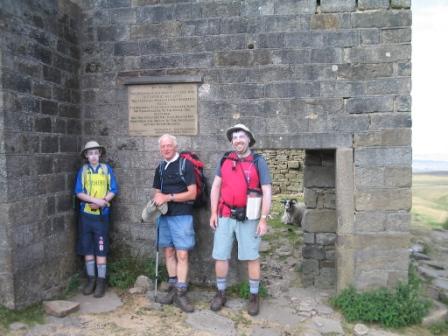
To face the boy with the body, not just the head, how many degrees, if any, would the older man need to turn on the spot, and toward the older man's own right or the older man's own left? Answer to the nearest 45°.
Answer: approximately 90° to the older man's own right

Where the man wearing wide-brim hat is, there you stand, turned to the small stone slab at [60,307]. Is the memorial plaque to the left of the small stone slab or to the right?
right

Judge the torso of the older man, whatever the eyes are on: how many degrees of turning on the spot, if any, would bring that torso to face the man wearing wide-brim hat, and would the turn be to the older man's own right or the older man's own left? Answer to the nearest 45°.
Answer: approximately 135° to the older man's own left

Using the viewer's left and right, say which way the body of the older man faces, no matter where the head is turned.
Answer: facing the viewer and to the left of the viewer

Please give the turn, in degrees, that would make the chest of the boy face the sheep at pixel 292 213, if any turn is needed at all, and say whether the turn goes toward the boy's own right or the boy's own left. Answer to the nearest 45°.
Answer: approximately 135° to the boy's own left

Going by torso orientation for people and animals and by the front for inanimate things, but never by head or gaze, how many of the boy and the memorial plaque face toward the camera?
2

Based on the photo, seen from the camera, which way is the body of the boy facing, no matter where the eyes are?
toward the camera

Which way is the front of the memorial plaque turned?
toward the camera

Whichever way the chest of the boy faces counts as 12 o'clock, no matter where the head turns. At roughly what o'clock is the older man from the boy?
The older man is roughly at 10 o'clock from the boy.
